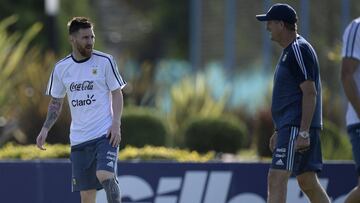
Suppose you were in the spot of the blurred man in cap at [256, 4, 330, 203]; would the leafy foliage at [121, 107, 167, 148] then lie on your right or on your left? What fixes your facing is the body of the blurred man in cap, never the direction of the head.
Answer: on your right

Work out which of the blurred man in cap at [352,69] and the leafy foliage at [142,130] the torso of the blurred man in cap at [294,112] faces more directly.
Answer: the leafy foliage

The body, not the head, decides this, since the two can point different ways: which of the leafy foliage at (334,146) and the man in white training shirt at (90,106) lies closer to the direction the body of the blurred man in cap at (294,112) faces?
the man in white training shirt

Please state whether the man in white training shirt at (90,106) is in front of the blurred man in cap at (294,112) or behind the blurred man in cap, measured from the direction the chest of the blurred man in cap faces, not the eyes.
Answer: in front

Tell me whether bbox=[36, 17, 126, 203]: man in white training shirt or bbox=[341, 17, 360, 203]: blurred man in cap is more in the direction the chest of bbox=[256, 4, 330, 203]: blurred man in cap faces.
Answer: the man in white training shirt

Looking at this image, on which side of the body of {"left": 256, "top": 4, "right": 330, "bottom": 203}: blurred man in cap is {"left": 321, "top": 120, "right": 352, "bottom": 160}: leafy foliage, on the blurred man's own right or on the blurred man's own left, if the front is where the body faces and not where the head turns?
on the blurred man's own right

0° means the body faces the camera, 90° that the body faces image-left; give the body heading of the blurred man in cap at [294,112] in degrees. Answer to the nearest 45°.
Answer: approximately 90°

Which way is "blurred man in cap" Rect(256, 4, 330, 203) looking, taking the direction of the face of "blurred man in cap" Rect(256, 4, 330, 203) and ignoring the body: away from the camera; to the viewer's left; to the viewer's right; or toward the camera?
to the viewer's left

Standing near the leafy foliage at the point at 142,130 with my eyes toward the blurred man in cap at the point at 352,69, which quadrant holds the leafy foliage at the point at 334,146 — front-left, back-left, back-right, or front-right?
front-left
